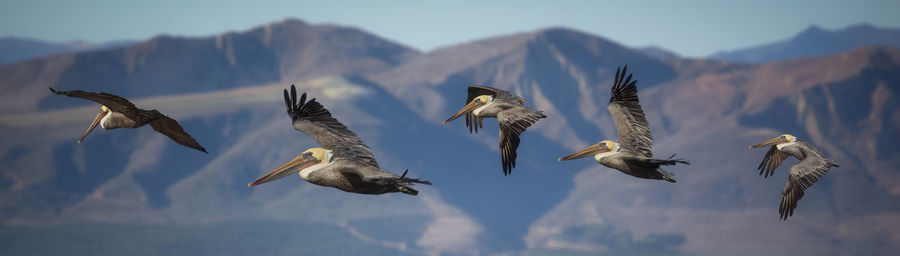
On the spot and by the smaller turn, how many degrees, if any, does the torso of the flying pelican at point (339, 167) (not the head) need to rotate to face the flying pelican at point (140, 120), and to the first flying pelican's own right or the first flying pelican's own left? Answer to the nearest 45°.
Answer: approximately 45° to the first flying pelican's own right

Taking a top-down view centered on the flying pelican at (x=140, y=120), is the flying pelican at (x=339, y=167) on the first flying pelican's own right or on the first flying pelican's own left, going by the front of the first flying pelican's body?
on the first flying pelican's own left

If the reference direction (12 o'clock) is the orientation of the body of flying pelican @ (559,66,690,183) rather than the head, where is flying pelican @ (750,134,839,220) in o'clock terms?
flying pelican @ (750,134,839,220) is roughly at 5 o'clock from flying pelican @ (559,66,690,183).

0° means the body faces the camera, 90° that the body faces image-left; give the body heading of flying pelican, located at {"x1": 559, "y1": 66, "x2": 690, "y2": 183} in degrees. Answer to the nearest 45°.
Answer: approximately 90°

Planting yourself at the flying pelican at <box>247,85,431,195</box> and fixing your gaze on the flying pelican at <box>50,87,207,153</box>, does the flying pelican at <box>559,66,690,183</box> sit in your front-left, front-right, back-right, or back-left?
back-right

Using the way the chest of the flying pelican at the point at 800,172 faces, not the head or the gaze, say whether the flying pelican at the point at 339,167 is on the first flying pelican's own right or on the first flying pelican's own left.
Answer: on the first flying pelican's own left

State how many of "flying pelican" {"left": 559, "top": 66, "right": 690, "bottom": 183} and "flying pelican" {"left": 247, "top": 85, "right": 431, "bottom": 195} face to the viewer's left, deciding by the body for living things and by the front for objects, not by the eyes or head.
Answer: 2

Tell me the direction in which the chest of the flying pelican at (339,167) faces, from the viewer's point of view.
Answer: to the viewer's left

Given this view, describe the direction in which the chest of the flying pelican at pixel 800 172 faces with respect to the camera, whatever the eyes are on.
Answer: to the viewer's left
